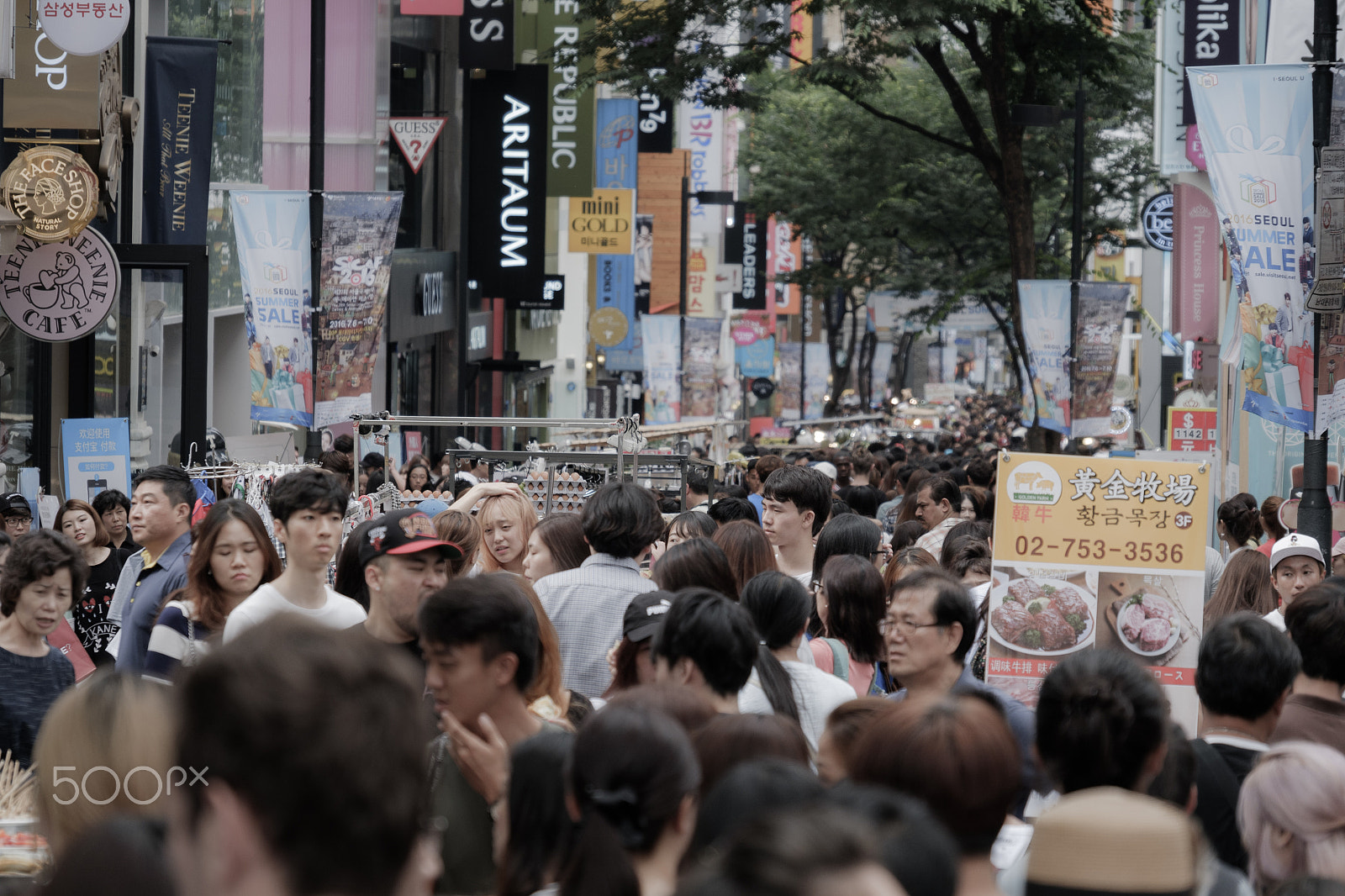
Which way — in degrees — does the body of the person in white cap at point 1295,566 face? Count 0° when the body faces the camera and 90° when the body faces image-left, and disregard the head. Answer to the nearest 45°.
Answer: approximately 0°

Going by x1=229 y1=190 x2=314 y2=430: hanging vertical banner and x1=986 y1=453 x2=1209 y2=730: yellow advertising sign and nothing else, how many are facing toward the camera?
2

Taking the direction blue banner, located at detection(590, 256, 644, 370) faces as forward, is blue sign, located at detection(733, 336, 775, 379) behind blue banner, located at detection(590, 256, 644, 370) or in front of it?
behind

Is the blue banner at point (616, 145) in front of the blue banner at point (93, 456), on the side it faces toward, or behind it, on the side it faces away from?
behind

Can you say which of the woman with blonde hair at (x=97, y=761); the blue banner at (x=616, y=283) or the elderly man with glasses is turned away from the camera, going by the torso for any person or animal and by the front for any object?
the woman with blonde hair

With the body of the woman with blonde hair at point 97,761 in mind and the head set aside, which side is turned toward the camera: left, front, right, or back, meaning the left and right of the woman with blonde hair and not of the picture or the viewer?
back

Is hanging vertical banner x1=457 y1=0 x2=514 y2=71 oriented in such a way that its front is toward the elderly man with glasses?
yes

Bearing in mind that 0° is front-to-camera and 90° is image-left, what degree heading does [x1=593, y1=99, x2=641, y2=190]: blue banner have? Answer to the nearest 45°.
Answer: approximately 0°

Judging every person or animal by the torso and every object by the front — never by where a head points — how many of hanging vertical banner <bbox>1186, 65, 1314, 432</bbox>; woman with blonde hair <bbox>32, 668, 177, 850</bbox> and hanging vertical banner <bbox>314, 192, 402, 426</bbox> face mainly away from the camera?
1

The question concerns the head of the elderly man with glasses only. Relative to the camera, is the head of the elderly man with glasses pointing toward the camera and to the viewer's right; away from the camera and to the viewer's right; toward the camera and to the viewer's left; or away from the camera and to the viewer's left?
toward the camera and to the viewer's left
